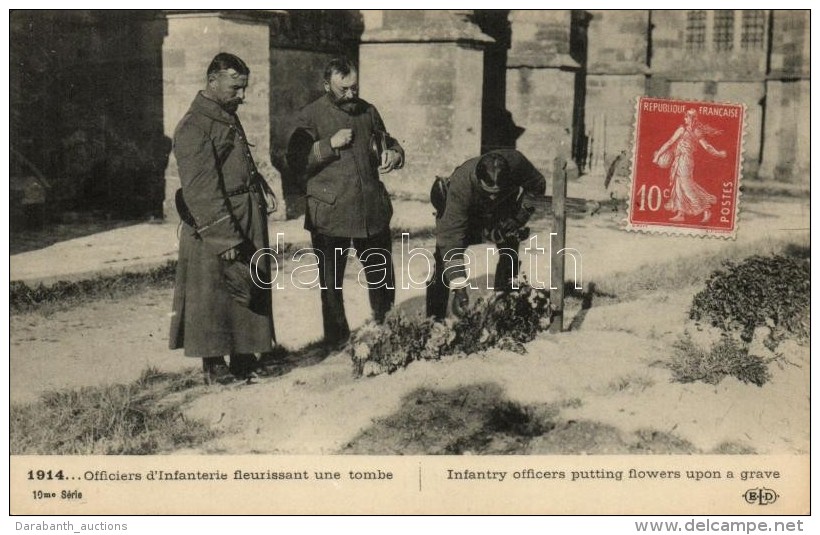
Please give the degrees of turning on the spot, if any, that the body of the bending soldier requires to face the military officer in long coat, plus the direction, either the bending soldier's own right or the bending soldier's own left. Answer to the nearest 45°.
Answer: approximately 45° to the bending soldier's own right

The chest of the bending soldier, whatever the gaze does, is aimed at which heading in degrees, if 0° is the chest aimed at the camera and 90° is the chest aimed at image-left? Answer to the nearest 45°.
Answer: approximately 0°

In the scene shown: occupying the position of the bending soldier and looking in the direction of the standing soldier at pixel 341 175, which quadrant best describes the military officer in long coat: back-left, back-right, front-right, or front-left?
front-left

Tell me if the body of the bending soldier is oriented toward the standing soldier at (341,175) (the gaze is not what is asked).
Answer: no
